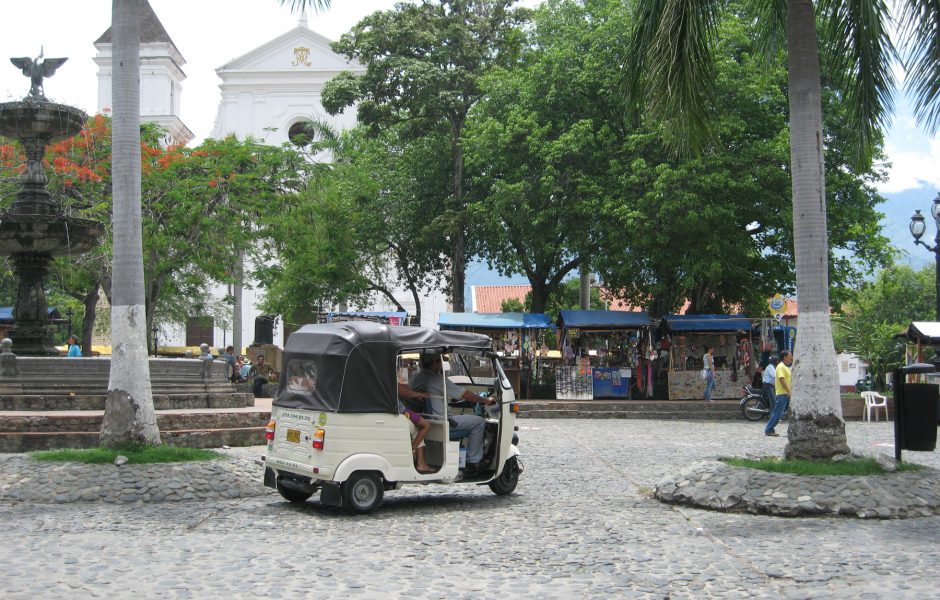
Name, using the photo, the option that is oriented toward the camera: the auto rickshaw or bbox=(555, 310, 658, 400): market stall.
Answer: the market stall

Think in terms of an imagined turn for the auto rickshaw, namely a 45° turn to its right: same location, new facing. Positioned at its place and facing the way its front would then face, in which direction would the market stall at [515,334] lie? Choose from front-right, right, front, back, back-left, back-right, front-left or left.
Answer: left

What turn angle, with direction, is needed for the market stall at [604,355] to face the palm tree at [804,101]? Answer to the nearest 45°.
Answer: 0° — it already faces it

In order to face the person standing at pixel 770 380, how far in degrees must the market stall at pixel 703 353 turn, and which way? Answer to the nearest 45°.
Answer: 0° — it already faces them

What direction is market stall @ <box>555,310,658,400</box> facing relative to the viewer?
toward the camera

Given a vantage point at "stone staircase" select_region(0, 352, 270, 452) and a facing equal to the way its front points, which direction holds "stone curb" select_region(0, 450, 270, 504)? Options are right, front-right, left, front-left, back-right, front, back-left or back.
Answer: front

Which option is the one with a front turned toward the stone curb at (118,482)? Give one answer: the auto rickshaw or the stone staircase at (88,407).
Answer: the stone staircase

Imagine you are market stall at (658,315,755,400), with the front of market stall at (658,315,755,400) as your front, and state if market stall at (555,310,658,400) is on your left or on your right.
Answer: on your right

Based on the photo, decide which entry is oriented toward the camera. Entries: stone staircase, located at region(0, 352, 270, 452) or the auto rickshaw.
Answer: the stone staircase

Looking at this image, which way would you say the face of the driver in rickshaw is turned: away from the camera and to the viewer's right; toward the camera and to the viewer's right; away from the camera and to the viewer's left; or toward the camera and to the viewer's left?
away from the camera and to the viewer's right

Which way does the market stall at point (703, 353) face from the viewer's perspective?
toward the camera

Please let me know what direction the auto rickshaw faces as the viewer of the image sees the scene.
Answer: facing away from the viewer and to the right of the viewer

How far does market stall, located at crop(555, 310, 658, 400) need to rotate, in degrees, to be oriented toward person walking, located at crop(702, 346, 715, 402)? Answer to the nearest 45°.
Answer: approximately 90° to its left

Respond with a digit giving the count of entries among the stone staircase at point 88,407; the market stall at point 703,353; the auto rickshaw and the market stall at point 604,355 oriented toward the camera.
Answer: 3
